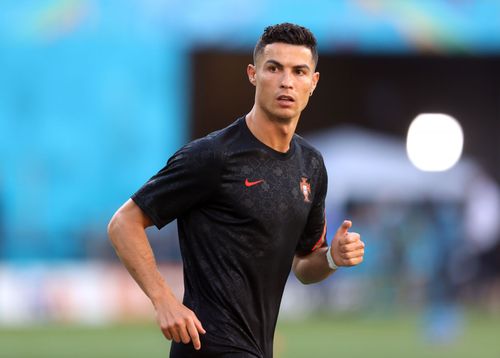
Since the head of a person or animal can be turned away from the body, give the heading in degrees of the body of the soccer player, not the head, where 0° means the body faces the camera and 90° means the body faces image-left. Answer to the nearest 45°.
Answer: approximately 315°
